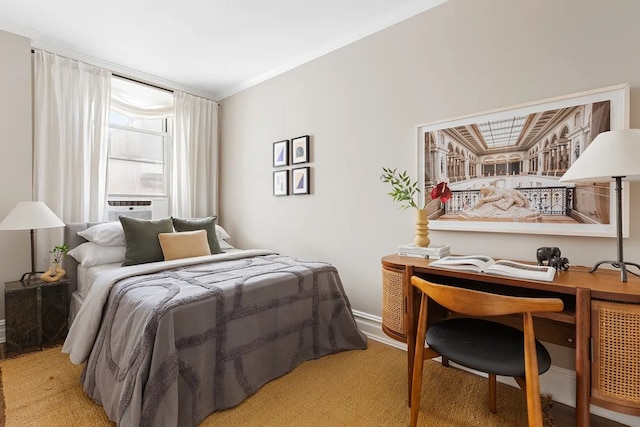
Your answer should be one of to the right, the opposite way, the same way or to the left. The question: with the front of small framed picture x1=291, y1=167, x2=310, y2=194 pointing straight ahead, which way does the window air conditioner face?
to the left

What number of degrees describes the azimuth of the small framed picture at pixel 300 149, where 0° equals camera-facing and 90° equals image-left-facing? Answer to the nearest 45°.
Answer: approximately 45°

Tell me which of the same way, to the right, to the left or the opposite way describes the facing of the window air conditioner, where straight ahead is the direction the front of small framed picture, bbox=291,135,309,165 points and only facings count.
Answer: to the left

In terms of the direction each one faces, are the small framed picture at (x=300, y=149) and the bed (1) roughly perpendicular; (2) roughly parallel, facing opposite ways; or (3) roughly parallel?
roughly perpendicular

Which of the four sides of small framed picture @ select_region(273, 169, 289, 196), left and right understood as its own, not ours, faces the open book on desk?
left

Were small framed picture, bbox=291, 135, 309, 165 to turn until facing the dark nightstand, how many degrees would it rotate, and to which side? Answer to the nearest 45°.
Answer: approximately 45° to its right

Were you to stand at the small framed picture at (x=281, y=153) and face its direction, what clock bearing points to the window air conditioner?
The window air conditioner is roughly at 2 o'clock from the small framed picture.

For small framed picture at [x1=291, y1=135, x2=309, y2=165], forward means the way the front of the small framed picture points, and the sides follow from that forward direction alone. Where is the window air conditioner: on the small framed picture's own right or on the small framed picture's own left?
on the small framed picture's own right
